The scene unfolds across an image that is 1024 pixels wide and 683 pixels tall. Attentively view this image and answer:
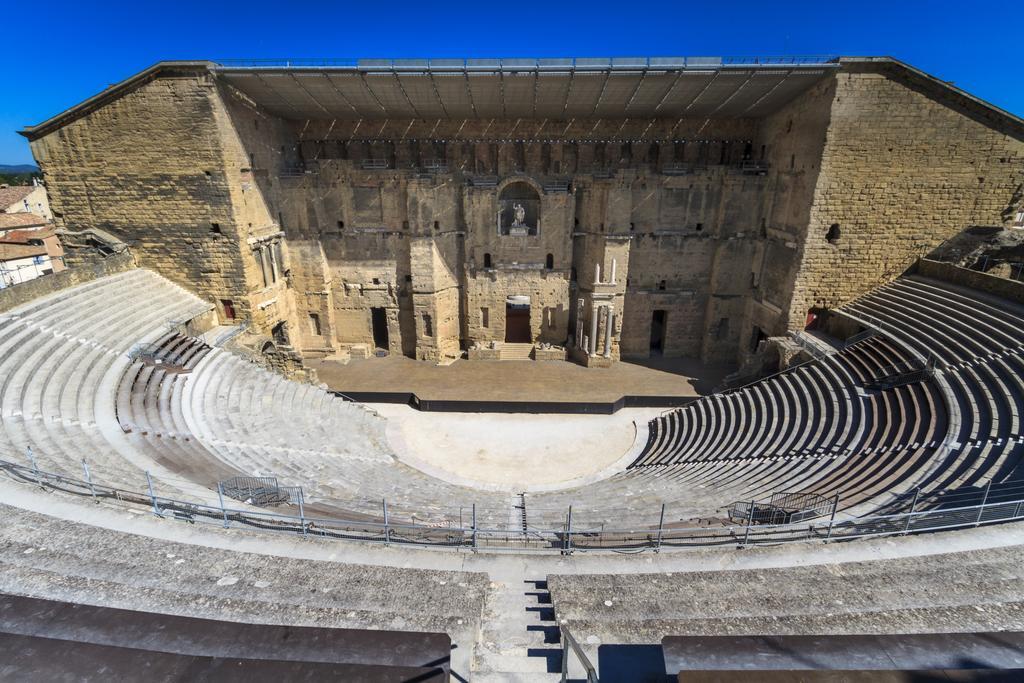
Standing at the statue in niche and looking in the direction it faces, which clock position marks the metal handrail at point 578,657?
The metal handrail is roughly at 12 o'clock from the statue in niche.

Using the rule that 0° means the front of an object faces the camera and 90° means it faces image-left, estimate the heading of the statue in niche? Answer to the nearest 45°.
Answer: approximately 0°

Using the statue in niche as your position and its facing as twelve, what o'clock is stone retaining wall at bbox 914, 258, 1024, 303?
The stone retaining wall is roughly at 10 o'clock from the statue in niche.

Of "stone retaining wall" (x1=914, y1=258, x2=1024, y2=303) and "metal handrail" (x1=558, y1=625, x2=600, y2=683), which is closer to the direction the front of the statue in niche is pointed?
the metal handrail
